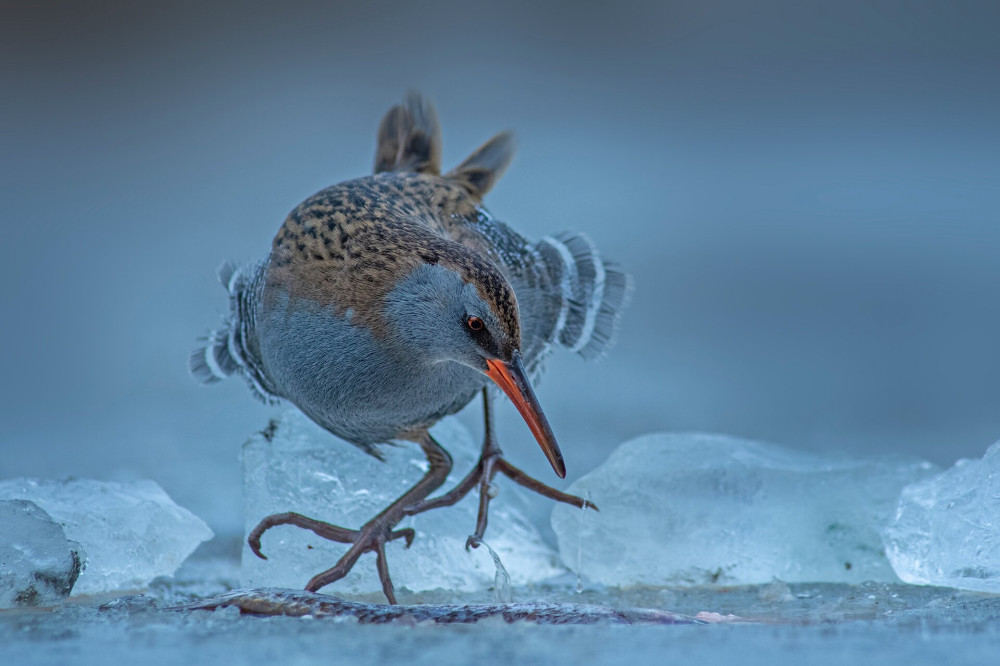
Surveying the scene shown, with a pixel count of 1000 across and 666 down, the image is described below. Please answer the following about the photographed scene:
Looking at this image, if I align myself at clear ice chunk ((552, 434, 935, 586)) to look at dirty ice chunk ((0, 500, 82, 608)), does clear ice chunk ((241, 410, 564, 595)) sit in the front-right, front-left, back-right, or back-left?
front-right

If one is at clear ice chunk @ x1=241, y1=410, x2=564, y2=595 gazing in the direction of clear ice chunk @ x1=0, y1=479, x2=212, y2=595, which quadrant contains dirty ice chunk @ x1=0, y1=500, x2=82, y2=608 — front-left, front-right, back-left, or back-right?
front-left

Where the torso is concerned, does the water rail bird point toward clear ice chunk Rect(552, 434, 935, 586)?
no

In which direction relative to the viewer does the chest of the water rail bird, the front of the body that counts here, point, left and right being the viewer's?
facing the viewer

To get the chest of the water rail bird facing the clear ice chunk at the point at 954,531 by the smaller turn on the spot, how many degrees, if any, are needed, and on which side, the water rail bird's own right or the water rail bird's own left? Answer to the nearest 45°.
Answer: approximately 90° to the water rail bird's own left

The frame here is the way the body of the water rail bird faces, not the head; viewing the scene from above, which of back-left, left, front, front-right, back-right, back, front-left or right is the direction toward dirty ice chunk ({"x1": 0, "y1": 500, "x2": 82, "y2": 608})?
right
